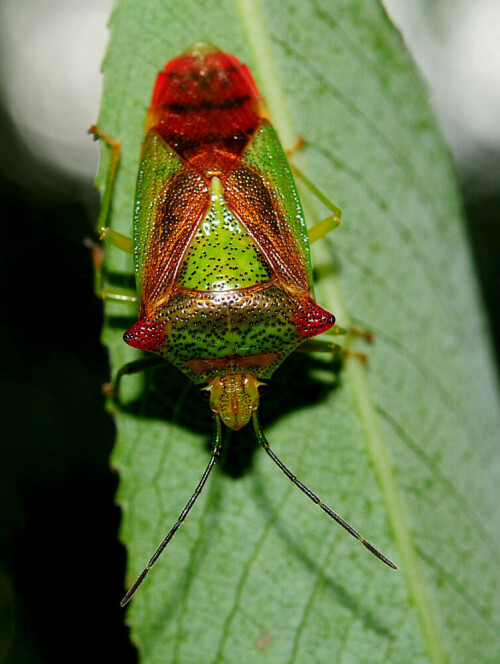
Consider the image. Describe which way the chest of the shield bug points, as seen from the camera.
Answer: toward the camera
